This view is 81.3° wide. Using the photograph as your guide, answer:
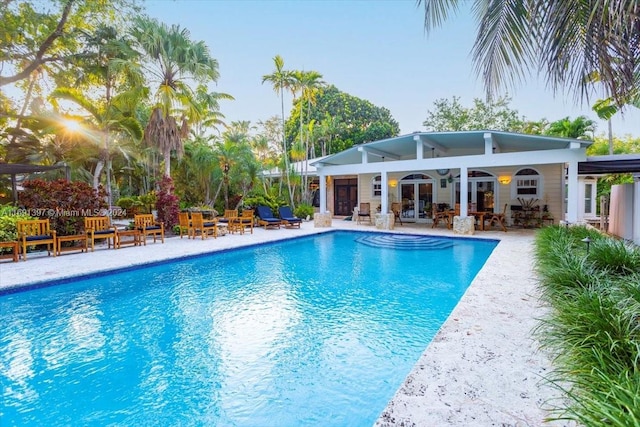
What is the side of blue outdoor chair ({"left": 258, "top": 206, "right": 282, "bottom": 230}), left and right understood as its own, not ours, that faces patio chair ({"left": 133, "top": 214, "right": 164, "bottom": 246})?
right

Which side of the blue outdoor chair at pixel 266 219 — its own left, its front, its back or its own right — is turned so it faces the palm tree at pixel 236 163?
back

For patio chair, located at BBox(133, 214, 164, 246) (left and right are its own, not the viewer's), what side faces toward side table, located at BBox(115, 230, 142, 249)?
right

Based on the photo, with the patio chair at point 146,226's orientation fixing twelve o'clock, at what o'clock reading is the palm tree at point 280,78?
The palm tree is roughly at 9 o'clock from the patio chair.

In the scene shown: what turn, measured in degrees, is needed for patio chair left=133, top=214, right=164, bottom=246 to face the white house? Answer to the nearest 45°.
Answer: approximately 45° to its left

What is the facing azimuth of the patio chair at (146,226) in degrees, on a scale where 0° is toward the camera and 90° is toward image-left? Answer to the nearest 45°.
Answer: approximately 315°
